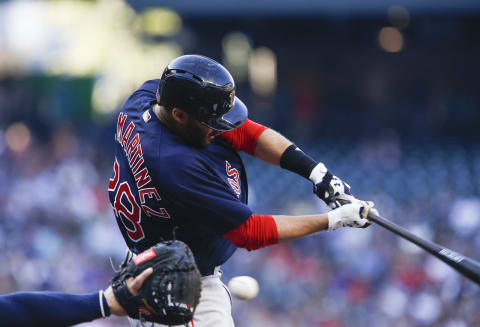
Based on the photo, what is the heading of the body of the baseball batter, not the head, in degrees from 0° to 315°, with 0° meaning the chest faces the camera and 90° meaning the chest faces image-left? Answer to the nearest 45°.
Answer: approximately 270°

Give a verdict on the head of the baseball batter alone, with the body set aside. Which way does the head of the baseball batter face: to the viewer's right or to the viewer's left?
to the viewer's right
